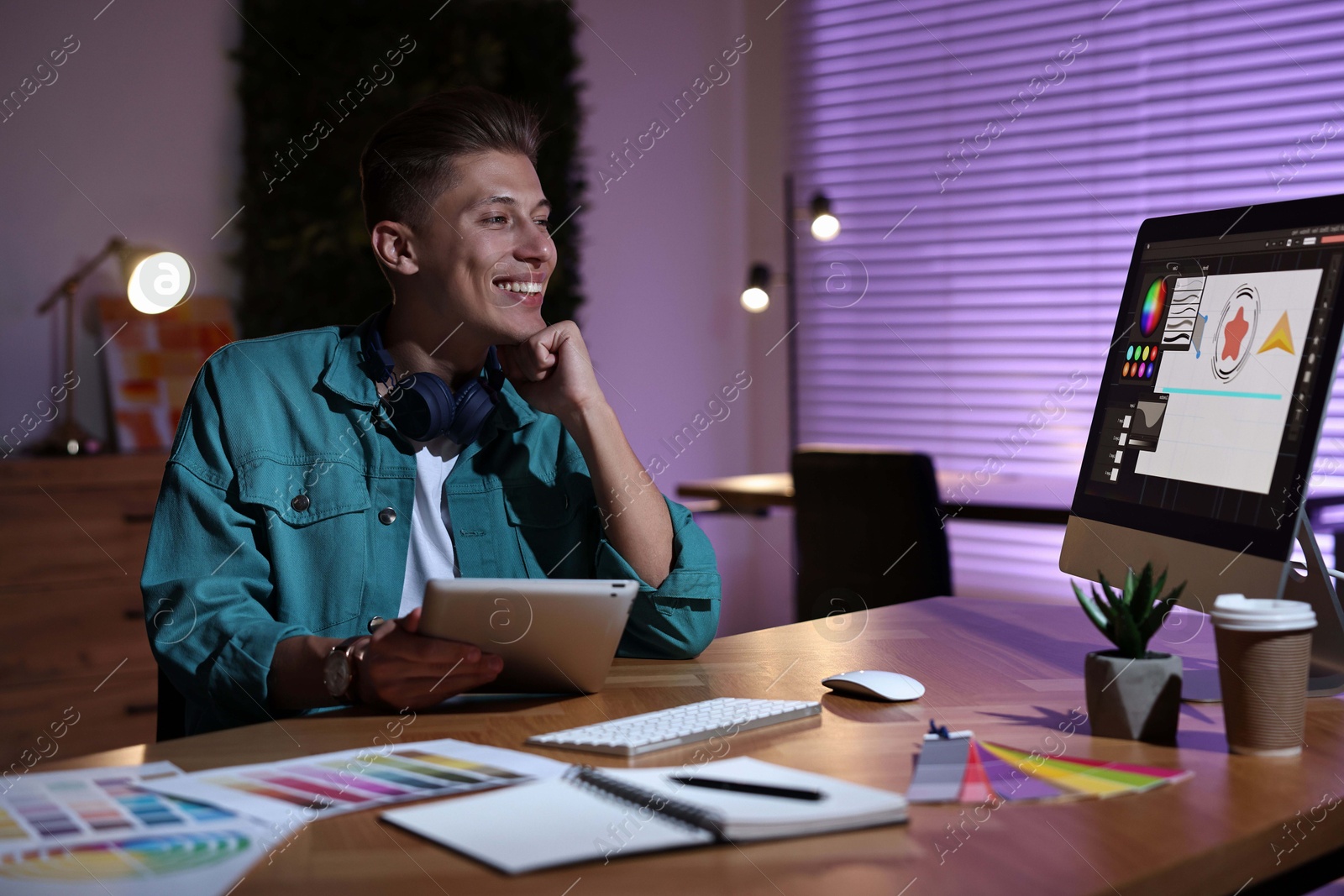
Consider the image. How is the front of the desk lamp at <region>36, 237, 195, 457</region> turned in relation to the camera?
facing the viewer and to the right of the viewer

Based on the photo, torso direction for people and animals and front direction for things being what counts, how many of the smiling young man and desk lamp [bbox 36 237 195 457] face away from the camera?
0

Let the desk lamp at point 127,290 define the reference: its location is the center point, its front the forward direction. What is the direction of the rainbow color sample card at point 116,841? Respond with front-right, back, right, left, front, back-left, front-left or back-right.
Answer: front-right

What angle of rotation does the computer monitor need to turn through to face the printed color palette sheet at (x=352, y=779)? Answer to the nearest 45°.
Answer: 0° — it already faces it

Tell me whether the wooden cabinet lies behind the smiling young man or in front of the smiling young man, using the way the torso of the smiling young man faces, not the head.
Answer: behind

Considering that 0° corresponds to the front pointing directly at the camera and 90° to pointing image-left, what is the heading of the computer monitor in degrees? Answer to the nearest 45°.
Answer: approximately 45°

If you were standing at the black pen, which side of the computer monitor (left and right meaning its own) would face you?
front

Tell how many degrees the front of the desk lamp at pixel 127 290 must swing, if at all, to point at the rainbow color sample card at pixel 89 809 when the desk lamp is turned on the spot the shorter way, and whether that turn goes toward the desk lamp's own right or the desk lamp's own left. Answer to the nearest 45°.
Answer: approximately 45° to the desk lamp's own right

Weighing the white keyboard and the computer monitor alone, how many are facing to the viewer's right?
0

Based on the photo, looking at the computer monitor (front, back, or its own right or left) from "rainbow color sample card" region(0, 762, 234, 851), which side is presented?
front

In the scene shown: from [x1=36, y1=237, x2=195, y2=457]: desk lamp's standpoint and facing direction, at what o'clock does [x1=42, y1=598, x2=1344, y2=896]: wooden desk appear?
The wooden desk is roughly at 1 o'clock from the desk lamp.
